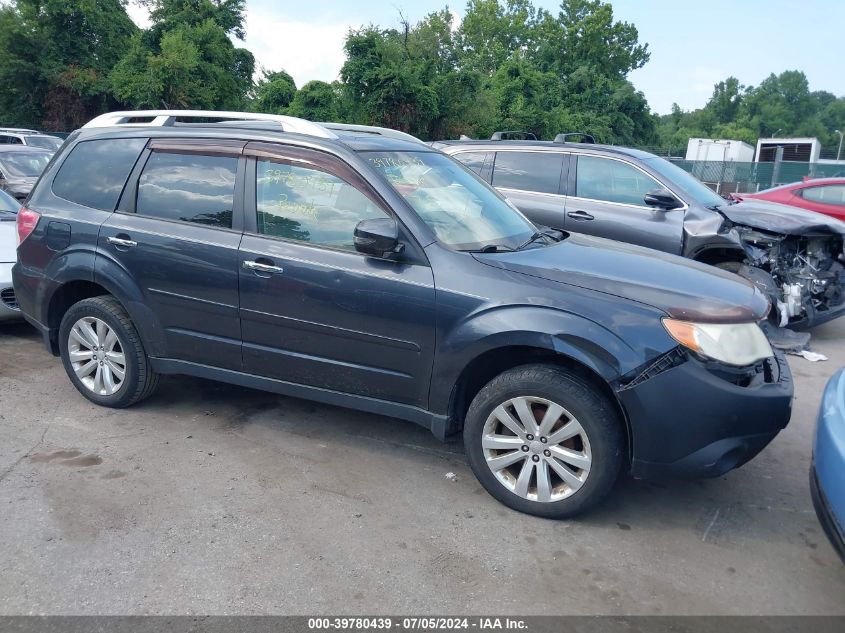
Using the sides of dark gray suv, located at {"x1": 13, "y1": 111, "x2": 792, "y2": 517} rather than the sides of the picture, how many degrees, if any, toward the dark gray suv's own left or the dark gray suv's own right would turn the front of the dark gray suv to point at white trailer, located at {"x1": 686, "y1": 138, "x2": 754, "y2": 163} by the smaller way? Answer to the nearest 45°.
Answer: approximately 90° to the dark gray suv's own left

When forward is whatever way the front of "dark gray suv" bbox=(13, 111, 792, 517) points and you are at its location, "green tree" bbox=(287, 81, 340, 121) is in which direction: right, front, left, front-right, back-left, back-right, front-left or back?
back-left

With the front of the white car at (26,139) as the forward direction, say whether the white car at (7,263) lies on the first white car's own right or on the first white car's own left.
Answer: on the first white car's own right

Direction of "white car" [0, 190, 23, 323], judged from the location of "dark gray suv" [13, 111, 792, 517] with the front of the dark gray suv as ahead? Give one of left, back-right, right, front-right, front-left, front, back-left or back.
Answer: back

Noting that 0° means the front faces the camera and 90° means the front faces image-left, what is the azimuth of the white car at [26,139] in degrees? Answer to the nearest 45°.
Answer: approximately 315°

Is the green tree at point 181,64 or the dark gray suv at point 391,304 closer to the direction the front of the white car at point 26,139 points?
the dark gray suv

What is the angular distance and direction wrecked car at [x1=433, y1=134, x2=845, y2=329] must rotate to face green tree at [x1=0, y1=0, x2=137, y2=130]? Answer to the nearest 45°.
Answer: approximately 180°

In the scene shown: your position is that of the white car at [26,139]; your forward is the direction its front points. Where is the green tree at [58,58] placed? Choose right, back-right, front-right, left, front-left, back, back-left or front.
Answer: back-left

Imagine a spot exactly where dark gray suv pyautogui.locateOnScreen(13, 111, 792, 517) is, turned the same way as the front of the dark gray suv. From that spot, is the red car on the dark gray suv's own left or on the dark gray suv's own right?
on the dark gray suv's own left

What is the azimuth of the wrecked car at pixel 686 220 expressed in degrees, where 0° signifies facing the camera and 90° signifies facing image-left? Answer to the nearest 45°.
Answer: approximately 315°

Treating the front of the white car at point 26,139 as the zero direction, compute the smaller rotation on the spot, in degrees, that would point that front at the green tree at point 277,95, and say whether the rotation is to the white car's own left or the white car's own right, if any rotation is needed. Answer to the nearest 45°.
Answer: approximately 90° to the white car's own left
